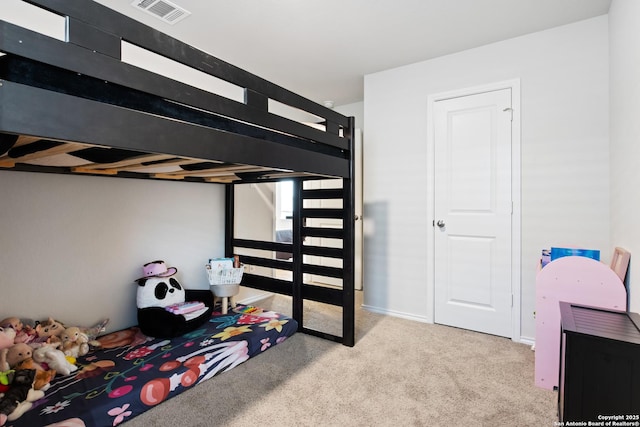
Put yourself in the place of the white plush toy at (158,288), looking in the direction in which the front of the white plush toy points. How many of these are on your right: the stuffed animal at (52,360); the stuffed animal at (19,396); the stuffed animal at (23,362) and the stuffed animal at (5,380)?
4

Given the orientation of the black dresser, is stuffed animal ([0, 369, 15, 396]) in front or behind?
in front

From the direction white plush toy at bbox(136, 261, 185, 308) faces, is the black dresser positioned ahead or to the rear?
ahead

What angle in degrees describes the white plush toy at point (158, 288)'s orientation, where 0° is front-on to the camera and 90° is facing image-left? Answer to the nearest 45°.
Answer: approximately 315°

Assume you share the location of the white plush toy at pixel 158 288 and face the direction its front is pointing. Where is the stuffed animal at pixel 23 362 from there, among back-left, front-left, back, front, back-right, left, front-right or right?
right

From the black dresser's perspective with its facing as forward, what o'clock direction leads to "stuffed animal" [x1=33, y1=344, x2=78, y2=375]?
The stuffed animal is roughly at 11 o'clock from the black dresser.

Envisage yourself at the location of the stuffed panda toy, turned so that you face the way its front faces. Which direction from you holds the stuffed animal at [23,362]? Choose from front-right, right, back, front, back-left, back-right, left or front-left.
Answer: right

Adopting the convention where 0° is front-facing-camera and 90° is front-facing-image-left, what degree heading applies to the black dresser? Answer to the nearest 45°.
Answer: approximately 90°

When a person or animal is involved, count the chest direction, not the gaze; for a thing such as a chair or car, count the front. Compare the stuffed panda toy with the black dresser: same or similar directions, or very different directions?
very different directions

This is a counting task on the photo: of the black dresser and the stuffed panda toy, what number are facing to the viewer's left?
1

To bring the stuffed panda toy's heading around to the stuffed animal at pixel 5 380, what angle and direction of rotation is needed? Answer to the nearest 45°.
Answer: approximately 90° to its right

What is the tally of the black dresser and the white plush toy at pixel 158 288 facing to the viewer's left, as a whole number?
1
